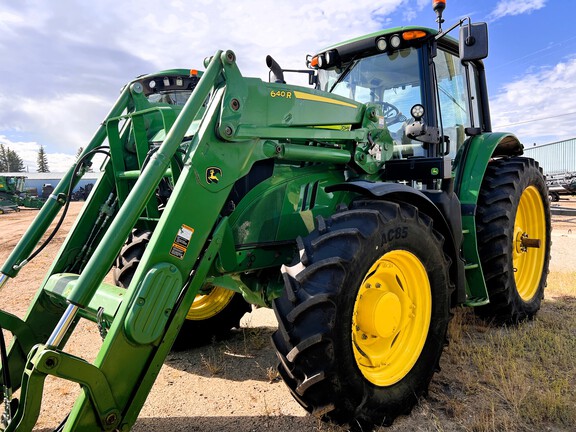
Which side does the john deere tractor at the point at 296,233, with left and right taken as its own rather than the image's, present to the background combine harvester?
right

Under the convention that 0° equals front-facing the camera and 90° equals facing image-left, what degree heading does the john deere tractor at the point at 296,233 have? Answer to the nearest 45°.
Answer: approximately 45°
